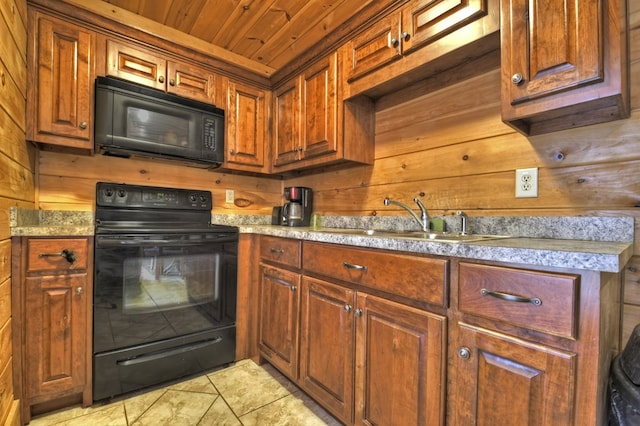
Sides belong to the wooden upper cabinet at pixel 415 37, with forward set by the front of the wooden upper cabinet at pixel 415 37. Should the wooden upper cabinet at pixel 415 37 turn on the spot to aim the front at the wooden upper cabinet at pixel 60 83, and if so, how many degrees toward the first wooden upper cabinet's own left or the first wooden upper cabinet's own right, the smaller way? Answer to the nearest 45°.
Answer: approximately 45° to the first wooden upper cabinet's own right

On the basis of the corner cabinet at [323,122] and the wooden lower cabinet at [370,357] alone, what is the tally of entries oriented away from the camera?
0

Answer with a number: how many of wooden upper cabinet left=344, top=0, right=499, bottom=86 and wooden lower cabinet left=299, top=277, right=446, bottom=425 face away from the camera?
0

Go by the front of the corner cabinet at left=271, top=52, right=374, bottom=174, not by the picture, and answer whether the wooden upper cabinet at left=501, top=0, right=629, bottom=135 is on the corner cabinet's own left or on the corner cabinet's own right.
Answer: on the corner cabinet's own left

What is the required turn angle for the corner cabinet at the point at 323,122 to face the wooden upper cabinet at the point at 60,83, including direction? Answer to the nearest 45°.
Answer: approximately 45° to its right

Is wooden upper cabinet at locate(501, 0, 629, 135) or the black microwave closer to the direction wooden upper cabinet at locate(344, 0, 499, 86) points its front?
the black microwave

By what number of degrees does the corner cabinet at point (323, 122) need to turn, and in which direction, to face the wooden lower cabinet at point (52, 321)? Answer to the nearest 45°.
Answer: approximately 45° to its right

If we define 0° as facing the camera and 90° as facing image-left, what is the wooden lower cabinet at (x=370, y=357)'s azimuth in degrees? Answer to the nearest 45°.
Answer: approximately 45°

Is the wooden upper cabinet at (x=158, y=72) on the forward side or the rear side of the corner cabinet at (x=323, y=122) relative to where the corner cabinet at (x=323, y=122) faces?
on the forward side

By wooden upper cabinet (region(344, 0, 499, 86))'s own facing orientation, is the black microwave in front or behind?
in front
